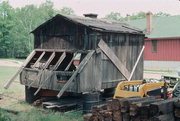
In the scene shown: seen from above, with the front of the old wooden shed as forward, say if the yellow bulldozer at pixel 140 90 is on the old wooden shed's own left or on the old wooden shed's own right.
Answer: on the old wooden shed's own left

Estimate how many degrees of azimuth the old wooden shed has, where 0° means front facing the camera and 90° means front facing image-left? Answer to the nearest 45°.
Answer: approximately 45°

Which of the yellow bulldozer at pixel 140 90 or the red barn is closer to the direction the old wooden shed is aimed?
the yellow bulldozer

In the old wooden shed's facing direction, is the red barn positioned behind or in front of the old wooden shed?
behind
